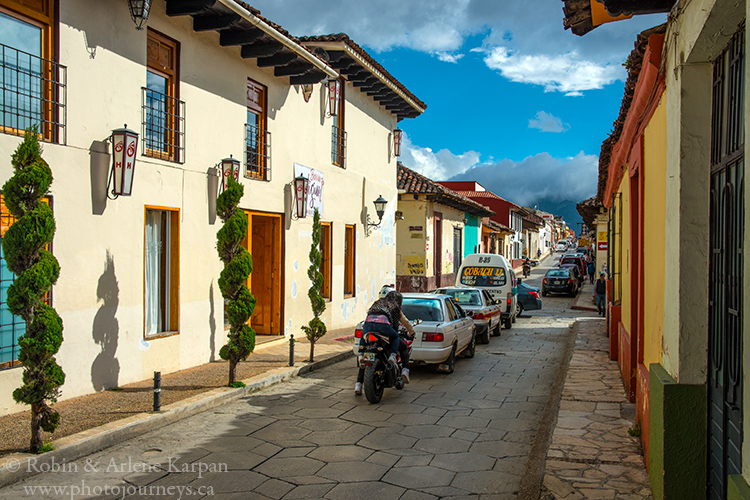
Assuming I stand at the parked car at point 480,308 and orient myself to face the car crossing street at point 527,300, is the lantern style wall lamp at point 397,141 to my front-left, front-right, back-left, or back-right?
front-left

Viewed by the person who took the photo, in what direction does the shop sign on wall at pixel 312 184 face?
facing the viewer and to the right of the viewer

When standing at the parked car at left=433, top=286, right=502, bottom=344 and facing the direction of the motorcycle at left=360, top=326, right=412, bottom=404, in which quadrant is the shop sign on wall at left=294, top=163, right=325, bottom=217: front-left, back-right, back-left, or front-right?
front-right

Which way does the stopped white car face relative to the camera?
away from the camera

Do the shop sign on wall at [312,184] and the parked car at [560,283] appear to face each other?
no

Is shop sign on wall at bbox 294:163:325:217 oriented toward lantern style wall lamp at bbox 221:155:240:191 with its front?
no

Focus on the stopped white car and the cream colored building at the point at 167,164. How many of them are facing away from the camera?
1

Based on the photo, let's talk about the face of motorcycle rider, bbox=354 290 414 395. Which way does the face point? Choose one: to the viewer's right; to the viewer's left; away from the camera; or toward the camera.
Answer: away from the camera

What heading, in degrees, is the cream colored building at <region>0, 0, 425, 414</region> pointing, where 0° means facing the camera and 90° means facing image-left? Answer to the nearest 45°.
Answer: approximately 315°
